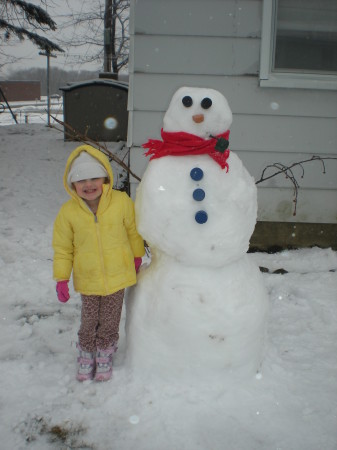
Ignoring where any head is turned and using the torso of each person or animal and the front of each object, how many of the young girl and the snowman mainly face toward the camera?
2

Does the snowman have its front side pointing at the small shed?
no

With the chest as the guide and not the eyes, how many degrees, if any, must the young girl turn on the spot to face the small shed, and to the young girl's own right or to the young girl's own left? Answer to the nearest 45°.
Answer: approximately 180°

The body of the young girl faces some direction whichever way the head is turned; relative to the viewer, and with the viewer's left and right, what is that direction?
facing the viewer

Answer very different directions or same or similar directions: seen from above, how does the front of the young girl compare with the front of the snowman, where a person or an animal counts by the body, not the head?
same or similar directions

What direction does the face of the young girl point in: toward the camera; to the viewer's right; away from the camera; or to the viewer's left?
toward the camera

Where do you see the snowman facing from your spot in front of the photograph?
facing the viewer

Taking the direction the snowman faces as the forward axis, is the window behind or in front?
behind
